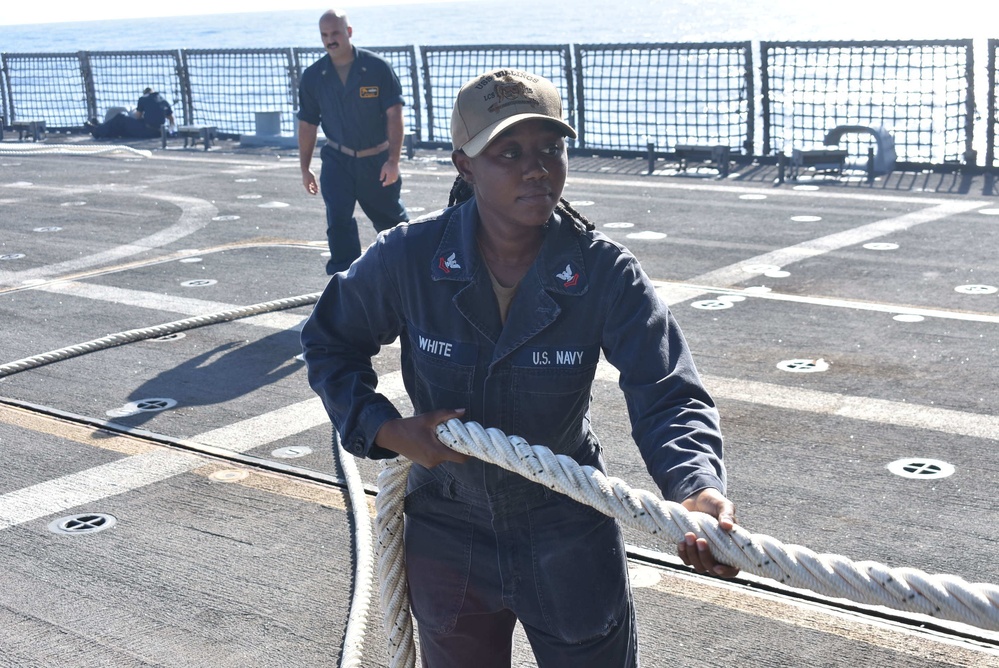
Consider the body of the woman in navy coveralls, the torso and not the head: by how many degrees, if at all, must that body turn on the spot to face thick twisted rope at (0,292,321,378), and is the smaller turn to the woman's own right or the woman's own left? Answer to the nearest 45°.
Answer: approximately 135° to the woman's own right

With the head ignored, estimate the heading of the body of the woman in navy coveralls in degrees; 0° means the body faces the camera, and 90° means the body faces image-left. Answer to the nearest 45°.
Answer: approximately 0°

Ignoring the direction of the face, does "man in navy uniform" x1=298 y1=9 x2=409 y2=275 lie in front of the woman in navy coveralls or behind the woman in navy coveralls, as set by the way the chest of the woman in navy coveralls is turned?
behind

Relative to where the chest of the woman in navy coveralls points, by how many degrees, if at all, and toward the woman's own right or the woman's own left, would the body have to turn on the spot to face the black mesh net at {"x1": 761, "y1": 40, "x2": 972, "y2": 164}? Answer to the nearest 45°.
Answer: approximately 180°
